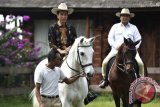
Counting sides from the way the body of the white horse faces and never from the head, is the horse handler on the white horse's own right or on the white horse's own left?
on the white horse's own right

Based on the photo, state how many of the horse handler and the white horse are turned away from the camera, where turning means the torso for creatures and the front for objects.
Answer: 0

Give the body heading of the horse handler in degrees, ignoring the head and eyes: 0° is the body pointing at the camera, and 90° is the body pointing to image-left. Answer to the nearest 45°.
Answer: approximately 315°

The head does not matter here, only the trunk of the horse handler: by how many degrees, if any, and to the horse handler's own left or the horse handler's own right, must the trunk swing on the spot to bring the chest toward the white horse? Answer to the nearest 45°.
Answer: approximately 90° to the horse handler's own left

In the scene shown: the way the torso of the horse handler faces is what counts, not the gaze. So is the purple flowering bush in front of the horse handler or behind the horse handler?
behind
